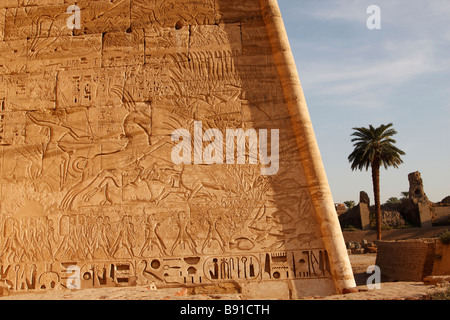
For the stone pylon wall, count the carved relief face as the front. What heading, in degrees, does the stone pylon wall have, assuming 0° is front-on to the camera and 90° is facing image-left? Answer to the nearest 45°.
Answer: approximately 0°

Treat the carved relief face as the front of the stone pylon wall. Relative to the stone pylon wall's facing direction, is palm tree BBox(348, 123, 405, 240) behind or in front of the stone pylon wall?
behind

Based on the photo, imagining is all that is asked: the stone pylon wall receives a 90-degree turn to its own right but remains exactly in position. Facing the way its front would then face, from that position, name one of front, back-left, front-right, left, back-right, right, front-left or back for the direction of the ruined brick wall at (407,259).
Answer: back-right
